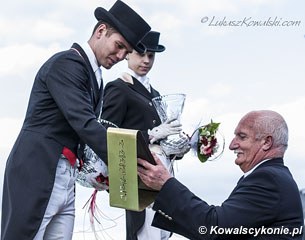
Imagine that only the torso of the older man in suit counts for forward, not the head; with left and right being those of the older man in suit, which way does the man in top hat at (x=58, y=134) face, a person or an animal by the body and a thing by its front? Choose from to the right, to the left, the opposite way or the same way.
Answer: the opposite way

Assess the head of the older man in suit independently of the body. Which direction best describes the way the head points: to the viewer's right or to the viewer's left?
to the viewer's left

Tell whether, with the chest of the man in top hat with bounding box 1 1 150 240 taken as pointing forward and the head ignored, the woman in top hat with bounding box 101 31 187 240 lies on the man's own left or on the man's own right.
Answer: on the man's own left

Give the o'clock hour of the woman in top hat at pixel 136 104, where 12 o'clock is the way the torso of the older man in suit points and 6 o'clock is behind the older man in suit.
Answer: The woman in top hat is roughly at 2 o'clock from the older man in suit.

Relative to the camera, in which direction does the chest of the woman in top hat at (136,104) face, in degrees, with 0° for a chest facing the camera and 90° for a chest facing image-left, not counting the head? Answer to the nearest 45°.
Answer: approximately 315°

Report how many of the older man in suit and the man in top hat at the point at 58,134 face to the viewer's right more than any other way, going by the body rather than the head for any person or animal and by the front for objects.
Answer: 1

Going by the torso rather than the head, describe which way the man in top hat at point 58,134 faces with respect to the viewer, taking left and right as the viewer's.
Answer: facing to the right of the viewer

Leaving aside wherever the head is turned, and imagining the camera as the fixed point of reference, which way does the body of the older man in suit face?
to the viewer's left
